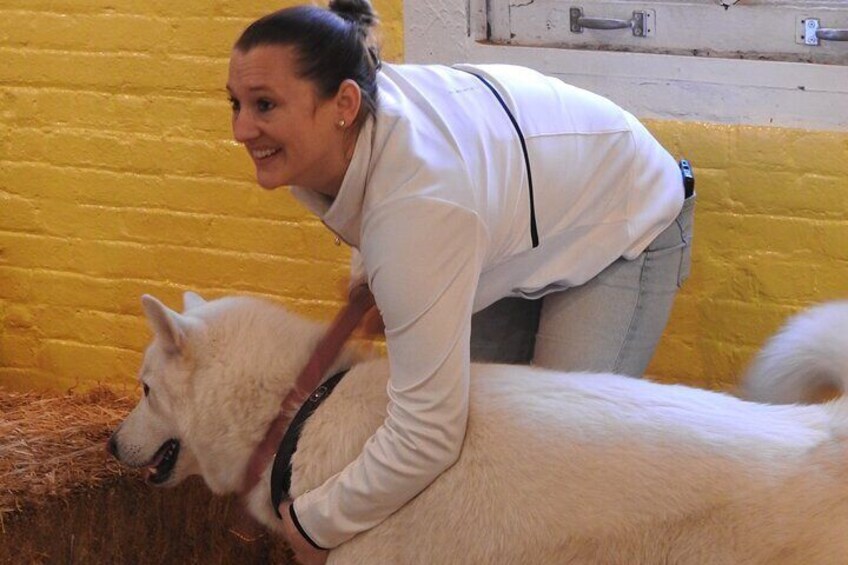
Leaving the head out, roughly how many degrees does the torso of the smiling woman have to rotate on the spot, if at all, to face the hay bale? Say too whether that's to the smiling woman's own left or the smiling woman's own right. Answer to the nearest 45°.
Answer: approximately 45° to the smiling woman's own right

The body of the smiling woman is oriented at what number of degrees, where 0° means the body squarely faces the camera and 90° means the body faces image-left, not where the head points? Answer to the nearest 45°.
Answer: approximately 90°

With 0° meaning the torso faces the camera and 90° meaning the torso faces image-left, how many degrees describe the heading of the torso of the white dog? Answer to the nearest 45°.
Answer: approximately 90°

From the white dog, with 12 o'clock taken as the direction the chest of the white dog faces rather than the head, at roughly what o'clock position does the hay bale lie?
The hay bale is roughly at 1 o'clock from the white dog.
